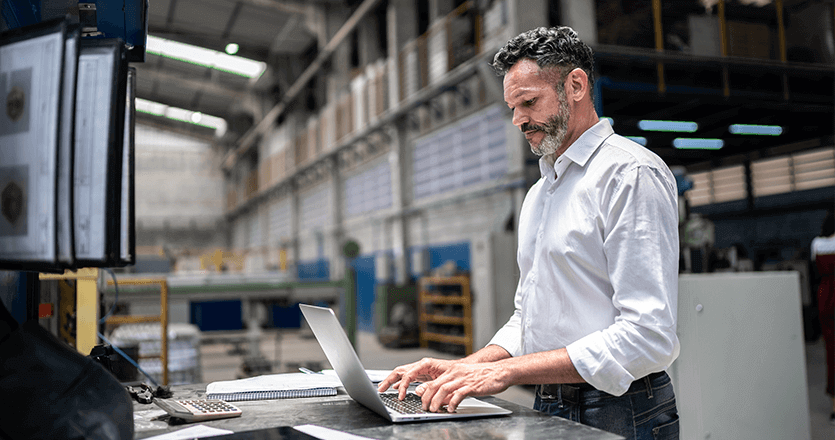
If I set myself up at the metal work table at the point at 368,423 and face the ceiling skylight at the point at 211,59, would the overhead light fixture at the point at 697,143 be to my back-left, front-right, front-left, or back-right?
front-right

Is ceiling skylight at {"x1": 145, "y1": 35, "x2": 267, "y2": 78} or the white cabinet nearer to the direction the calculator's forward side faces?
the white cabinet
